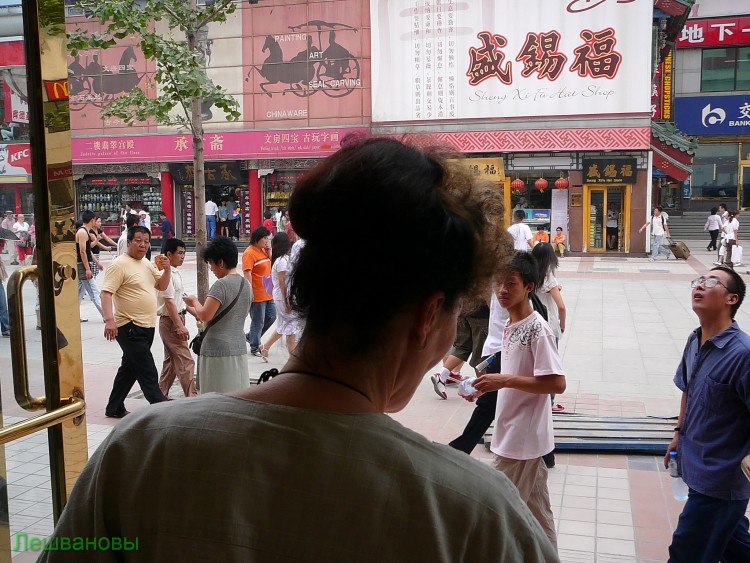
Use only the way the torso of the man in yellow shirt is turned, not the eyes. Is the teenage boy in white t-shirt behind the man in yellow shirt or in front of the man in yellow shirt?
in front

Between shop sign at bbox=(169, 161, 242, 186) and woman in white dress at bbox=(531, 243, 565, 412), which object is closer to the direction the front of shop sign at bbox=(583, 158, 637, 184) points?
the woman in white dress

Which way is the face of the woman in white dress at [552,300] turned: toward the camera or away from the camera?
away from the camera

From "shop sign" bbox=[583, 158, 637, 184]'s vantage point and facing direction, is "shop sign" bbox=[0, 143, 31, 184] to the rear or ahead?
ahead

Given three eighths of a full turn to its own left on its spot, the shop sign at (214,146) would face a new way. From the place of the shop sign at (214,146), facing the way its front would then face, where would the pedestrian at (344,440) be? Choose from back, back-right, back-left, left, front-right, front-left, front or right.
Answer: back-right

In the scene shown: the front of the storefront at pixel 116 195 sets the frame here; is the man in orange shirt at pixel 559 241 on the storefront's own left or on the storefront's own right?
on the storefront's own left

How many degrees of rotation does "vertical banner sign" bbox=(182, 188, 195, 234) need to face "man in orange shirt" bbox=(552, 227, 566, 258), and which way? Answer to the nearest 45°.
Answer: approximately 45° to its left

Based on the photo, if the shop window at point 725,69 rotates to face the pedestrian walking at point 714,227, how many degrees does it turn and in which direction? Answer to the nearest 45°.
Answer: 0° — it already faces them

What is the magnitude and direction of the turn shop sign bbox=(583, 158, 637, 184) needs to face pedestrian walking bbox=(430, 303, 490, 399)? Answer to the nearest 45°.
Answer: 0° — it already faces them

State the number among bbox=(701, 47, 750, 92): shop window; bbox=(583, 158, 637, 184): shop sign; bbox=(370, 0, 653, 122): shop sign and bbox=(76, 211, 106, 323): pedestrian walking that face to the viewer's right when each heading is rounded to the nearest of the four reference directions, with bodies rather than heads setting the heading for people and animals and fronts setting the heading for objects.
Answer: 1

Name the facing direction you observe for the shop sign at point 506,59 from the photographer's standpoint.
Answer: facing the viewer

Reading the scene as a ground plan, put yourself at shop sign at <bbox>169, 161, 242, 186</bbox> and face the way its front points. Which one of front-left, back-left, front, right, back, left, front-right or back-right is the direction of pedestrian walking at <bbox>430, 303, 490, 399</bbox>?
front

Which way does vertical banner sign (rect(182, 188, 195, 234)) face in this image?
toward the camera

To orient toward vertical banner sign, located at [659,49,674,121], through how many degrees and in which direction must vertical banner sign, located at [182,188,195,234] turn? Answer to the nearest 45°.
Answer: approximately 90° to its left

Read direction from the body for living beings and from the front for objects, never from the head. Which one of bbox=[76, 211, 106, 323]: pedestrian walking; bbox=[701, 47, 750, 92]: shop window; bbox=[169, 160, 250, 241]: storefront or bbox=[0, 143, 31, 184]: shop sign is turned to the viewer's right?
the pedestrian walking
